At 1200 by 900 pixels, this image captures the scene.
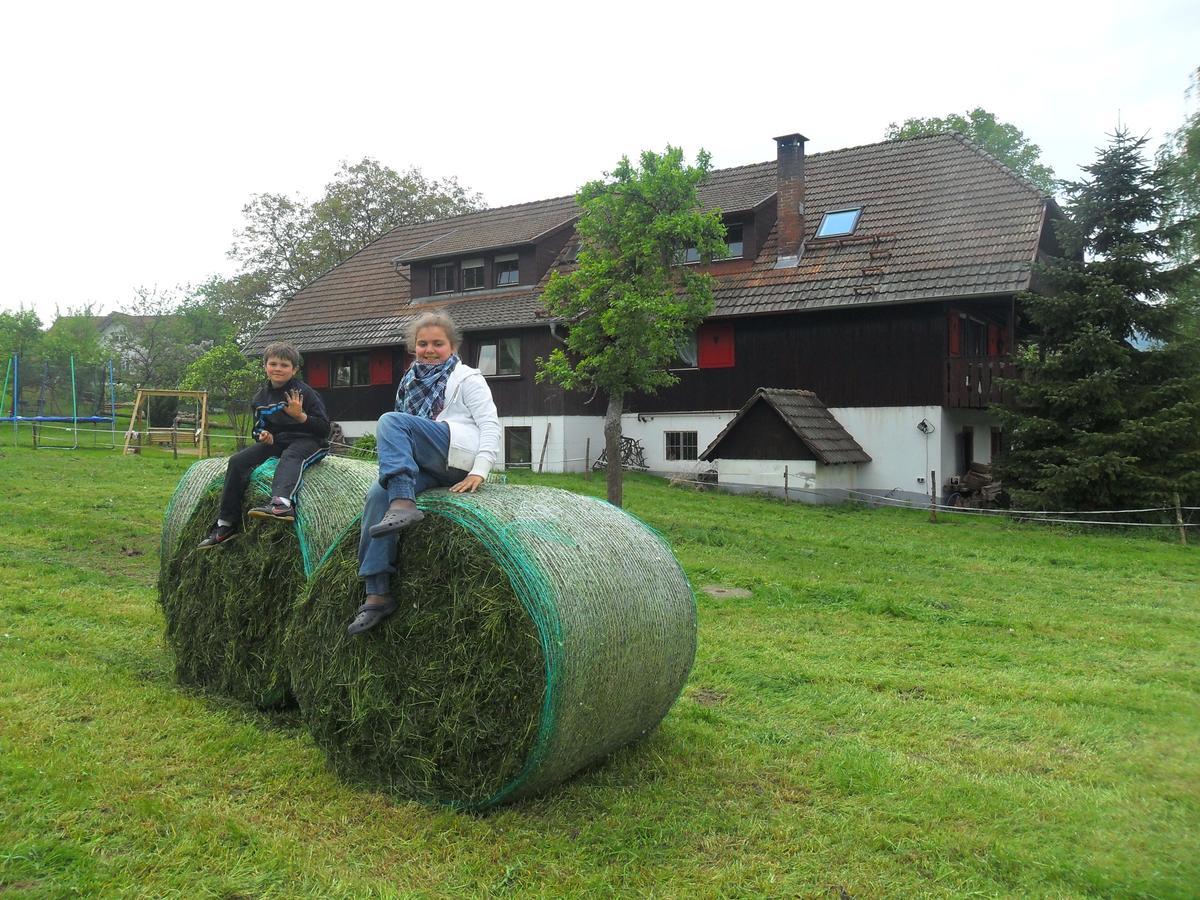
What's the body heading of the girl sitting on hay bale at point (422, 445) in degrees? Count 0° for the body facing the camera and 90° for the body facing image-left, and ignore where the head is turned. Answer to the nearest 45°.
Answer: approximately 45°

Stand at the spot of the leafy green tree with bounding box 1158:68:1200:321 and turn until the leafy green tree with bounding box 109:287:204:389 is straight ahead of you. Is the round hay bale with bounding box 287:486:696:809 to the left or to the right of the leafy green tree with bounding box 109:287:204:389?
left

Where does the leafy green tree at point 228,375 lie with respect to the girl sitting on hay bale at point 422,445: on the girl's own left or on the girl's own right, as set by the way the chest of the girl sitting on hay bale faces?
on the girl's own right

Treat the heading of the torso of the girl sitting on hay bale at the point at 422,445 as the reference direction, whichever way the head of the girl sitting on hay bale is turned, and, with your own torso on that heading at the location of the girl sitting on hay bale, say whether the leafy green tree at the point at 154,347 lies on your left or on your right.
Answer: on your right

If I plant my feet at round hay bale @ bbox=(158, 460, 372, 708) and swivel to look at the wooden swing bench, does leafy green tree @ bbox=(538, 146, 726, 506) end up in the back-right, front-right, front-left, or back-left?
front-right

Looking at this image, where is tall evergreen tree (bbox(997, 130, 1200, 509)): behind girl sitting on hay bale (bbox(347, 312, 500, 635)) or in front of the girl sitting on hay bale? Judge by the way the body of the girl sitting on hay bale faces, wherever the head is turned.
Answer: behind

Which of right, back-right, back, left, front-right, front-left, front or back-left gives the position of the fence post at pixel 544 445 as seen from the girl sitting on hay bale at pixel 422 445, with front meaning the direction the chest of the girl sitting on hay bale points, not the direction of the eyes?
back-right

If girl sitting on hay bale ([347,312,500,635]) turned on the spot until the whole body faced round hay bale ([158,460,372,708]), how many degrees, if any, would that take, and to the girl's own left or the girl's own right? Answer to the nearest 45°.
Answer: approximately 90° to the girl's own right

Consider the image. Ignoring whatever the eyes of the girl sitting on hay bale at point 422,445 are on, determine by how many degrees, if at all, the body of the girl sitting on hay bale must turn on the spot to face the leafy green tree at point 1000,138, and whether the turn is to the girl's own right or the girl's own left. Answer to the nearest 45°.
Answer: approximately 180°

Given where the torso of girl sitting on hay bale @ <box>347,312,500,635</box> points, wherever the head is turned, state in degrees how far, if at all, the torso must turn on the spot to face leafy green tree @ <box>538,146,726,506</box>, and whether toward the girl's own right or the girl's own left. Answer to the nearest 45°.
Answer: approximately 135° to the girl's own right

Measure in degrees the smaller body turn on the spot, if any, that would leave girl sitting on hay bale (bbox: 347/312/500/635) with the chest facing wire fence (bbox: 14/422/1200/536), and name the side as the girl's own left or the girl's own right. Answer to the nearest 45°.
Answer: approximately 180°
